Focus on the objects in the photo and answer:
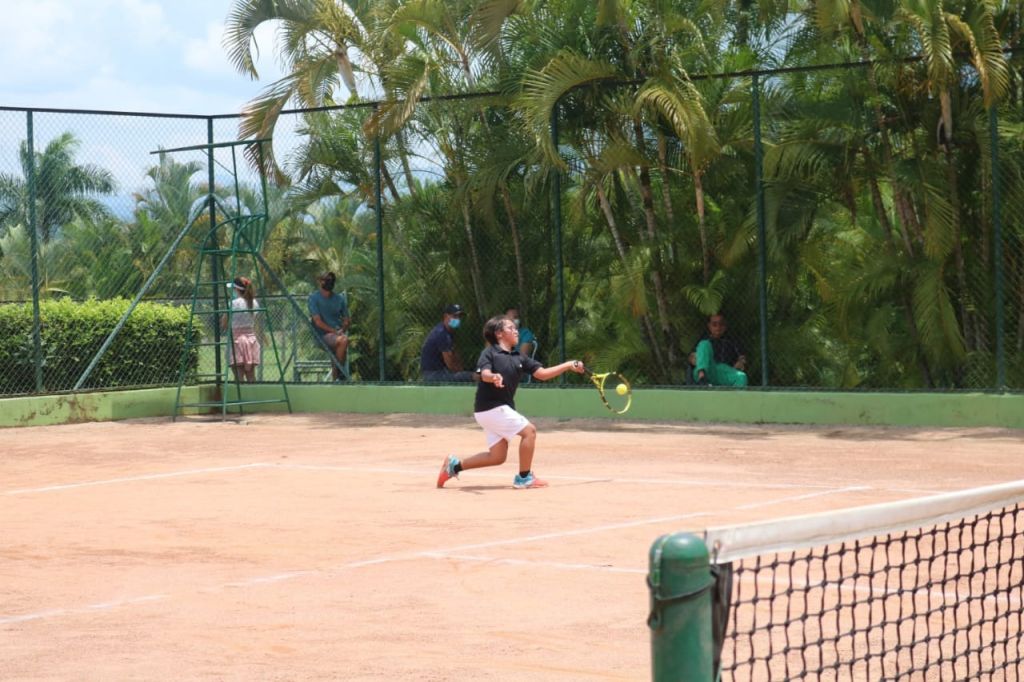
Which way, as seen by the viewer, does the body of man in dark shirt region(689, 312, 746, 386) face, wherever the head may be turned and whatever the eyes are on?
toward the camera

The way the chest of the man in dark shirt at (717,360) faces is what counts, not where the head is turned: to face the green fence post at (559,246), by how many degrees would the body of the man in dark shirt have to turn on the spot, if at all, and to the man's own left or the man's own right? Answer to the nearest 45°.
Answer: approximately 90° to the man's own right

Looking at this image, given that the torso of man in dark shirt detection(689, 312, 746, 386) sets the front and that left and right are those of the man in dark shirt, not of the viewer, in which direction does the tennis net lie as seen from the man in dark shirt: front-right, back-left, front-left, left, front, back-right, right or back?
front

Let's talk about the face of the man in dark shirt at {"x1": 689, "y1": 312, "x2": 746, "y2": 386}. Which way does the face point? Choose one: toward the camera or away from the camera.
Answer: toward the camera

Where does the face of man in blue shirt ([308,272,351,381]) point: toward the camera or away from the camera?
toward the camera

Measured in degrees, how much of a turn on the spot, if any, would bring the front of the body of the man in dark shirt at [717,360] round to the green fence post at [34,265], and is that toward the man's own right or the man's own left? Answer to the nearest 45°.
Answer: approximately 90° to the man's own right

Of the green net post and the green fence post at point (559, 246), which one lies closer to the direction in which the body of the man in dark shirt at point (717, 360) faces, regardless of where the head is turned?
the green net post

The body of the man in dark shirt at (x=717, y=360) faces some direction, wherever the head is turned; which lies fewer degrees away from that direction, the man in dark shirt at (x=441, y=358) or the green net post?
the green net post

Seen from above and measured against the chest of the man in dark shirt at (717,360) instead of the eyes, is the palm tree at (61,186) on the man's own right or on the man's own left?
on the man's own right

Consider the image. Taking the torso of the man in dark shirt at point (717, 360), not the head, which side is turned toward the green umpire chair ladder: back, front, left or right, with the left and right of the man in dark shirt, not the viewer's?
right

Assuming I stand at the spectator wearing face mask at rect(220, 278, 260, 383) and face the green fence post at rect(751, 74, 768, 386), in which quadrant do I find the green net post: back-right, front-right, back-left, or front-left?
front-right

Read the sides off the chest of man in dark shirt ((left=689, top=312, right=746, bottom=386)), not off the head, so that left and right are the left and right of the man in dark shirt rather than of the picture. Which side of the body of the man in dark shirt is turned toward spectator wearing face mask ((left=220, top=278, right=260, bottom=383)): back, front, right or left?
right

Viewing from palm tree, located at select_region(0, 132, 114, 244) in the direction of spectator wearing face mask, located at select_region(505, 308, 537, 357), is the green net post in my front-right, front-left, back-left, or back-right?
front-right

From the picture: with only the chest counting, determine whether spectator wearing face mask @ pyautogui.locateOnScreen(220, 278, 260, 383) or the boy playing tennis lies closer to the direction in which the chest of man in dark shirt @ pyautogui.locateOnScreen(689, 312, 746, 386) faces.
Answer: the boy playing tennis

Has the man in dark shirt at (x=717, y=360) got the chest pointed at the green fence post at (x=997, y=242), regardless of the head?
no

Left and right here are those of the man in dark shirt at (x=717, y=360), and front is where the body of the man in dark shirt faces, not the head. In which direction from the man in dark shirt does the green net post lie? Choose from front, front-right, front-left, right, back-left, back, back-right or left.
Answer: front

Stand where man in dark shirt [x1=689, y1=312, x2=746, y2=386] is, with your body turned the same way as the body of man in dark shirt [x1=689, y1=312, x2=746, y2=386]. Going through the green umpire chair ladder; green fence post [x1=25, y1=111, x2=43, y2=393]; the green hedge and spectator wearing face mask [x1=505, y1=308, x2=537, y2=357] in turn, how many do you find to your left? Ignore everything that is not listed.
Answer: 0
